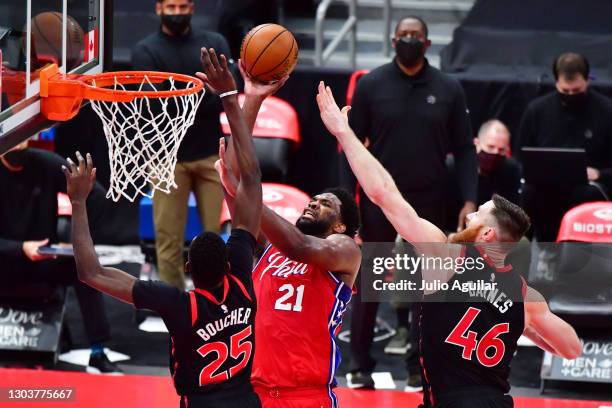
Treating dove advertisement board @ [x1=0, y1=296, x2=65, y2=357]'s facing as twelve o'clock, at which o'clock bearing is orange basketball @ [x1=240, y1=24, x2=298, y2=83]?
The orange basketball is roughly at 11 o'clock from the dove advertisement board.

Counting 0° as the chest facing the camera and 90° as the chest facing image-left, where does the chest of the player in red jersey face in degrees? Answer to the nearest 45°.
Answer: approximately 45°

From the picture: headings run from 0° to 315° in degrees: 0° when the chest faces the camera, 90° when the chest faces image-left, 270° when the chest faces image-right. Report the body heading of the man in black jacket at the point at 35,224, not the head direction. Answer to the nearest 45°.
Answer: approximately 315°

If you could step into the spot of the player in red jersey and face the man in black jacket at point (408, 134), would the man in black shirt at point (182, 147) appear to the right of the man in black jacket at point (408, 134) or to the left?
left

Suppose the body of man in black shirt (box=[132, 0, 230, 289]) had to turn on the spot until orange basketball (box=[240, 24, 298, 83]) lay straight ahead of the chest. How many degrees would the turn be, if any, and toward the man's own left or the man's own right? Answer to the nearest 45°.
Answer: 0° — they already face it

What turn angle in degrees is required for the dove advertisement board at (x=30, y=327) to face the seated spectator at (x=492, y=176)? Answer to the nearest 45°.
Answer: approximately 90° to its left
